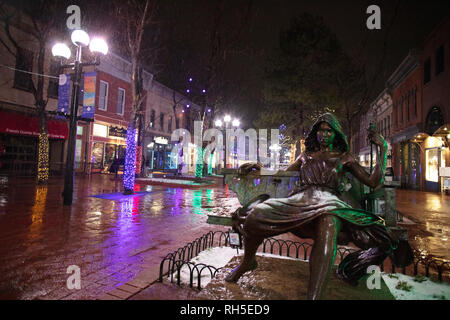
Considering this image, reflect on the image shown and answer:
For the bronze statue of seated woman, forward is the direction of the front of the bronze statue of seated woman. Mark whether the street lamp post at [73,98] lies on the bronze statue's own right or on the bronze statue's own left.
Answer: on the bronze statue's own right

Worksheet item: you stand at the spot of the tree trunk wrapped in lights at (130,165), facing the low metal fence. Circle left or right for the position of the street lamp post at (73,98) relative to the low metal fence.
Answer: right

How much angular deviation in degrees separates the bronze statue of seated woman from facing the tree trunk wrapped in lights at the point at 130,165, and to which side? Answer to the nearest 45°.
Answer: approximately 135° to its right

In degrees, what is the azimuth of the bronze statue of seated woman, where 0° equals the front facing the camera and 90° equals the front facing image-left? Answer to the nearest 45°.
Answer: approximately 0°
